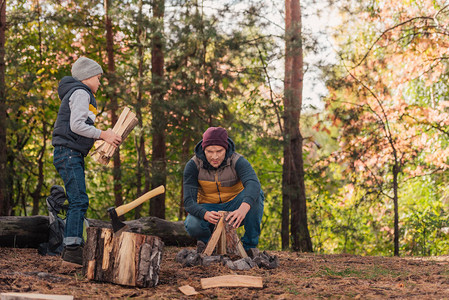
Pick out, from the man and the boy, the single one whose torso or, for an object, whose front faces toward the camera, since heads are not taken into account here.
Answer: the man

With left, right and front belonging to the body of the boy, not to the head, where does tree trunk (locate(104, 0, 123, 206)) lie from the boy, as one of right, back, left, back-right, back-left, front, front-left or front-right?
left

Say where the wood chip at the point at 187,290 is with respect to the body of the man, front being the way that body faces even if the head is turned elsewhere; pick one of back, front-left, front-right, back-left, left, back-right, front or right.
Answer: front

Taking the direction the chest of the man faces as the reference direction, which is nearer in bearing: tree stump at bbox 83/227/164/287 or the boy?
the tree stump

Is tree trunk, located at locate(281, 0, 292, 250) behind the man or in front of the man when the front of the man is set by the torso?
behind

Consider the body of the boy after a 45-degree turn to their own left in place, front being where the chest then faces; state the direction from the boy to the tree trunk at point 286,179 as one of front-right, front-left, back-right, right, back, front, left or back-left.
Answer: front

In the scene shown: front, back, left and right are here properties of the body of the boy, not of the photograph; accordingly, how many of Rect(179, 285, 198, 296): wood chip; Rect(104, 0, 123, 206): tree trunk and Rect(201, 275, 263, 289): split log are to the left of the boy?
1

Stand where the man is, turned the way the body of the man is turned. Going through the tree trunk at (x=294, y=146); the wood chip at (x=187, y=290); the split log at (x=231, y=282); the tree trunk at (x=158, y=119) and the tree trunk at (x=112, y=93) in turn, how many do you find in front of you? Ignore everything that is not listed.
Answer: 2

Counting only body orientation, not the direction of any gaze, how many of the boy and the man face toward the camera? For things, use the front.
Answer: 1

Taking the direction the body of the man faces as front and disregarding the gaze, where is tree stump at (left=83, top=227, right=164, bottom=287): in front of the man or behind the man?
in front

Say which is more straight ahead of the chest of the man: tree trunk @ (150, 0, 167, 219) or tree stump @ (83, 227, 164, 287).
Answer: the tree stump

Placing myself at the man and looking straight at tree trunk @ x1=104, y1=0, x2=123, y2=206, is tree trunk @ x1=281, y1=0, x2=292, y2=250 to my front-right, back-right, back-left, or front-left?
front-right

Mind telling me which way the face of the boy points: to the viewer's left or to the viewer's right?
to the viewer's right

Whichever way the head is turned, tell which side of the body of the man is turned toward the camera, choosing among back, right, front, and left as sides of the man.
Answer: front

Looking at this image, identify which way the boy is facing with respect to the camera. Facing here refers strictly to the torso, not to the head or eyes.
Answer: to the viewer's right

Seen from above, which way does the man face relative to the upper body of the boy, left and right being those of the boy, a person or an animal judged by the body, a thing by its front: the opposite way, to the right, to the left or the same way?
to the right
